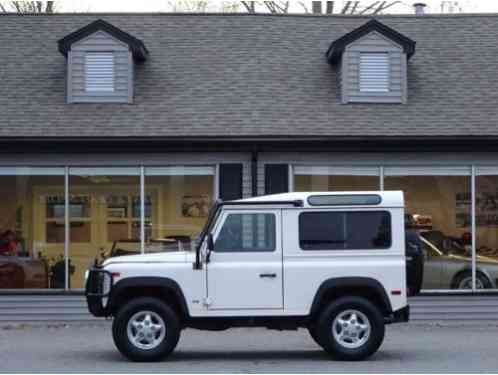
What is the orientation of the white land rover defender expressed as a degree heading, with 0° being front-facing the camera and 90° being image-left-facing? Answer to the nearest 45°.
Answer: approximately 90°
